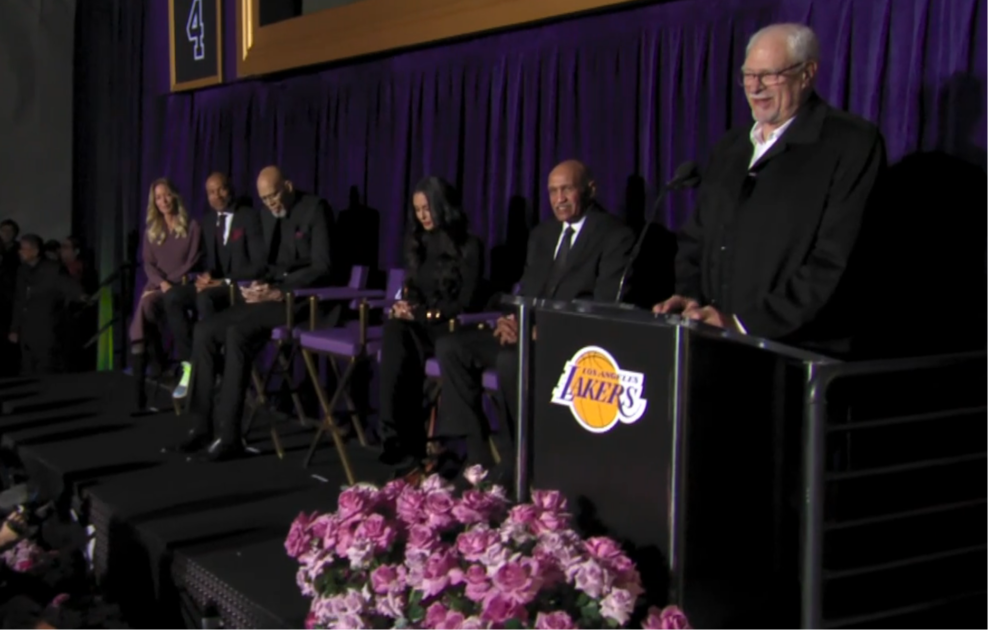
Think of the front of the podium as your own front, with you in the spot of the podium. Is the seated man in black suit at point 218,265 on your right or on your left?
on your right

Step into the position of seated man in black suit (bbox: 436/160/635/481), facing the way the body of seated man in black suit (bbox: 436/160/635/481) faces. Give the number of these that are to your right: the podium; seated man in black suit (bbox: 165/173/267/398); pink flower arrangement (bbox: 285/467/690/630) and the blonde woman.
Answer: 2

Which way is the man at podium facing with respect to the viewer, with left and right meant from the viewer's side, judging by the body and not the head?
facing the viewer and to the left of the viewer

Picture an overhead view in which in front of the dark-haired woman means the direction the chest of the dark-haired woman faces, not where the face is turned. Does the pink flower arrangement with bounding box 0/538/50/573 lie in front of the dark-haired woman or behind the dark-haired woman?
in front

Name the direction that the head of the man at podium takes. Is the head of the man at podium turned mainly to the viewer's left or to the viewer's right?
to the viewer's left

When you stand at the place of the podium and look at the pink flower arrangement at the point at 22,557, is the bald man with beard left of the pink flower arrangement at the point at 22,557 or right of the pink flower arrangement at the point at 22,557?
right

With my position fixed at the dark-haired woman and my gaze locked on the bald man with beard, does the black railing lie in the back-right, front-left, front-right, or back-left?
back-left

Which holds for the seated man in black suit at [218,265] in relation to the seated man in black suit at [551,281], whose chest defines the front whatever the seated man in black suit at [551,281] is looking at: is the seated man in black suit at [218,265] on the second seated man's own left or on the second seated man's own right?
on the second seated man's own right

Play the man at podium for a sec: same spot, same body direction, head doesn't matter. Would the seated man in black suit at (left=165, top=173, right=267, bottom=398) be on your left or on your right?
on your right

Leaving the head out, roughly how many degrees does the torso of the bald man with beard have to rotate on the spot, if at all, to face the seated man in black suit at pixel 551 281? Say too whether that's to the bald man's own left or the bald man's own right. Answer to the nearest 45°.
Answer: approximately 90° to the bald man's own left

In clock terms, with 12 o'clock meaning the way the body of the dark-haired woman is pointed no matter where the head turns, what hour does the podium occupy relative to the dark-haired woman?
The podium is roughly at 10 o'clock from the dark-haired woman.

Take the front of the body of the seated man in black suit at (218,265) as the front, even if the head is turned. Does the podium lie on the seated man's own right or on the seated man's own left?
on the seated man's own left
